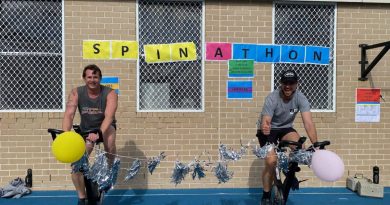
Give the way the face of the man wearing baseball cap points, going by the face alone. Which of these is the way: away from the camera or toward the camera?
toward the camera

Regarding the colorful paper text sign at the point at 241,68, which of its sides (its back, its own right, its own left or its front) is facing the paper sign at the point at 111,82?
right

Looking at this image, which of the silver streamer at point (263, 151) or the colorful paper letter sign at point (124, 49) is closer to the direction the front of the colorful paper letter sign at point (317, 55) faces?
the silver streamer

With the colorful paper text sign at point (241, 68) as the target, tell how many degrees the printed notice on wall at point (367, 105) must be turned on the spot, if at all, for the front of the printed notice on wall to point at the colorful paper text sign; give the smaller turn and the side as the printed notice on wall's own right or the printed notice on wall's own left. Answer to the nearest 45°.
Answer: approximately 45° to the printed notice on wall's own right

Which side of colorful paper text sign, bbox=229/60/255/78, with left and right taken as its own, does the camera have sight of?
front

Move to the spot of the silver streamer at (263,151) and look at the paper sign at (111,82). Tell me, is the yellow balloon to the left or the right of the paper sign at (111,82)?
left

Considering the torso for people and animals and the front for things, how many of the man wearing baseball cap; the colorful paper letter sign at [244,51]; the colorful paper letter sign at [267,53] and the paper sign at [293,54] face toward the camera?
4

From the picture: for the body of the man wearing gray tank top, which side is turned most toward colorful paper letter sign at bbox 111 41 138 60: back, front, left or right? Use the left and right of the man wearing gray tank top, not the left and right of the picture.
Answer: back

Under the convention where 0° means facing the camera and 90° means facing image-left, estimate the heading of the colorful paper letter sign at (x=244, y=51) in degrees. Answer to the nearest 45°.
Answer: approximately 0°

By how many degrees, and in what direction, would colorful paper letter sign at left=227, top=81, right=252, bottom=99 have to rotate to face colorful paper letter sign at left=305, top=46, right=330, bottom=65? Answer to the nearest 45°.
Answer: approximately 90° to its left

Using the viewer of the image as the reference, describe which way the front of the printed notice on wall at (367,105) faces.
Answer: facing the viewer

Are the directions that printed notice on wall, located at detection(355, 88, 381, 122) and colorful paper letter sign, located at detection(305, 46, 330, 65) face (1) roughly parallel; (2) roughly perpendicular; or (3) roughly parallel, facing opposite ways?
roughly parallel

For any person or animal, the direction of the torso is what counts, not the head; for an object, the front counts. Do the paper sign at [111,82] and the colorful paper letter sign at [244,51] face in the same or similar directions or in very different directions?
same or similar directions

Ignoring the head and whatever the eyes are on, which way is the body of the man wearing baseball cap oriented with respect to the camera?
toward the camera

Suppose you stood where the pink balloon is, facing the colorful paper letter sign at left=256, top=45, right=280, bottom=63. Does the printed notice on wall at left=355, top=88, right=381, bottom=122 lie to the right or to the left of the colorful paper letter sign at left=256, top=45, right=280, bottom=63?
right

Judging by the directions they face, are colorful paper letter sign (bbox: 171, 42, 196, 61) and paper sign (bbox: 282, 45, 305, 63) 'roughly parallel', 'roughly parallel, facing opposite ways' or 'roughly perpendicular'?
roughly parallel

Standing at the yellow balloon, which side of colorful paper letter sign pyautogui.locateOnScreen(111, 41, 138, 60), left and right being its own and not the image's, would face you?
front
